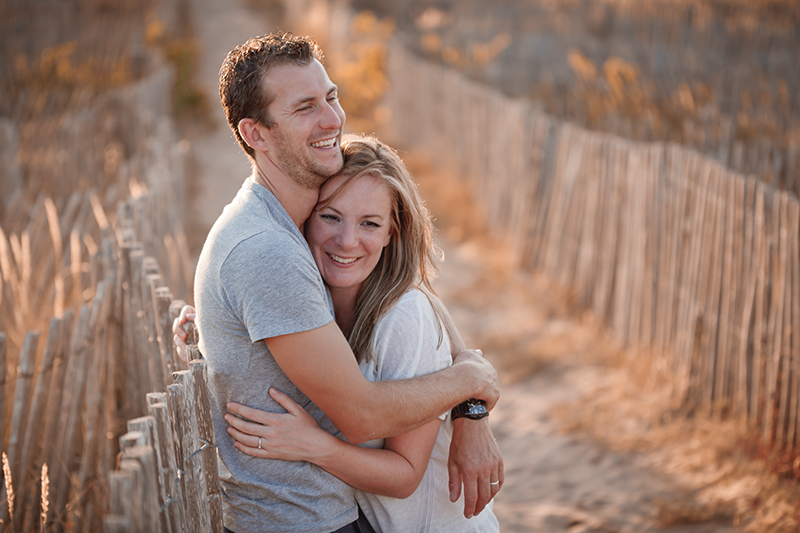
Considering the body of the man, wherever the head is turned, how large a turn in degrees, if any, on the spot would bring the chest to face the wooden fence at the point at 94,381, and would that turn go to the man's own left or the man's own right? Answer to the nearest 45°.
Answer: approximately 135° to the man's own left

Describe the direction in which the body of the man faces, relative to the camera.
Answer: to the viewer's right

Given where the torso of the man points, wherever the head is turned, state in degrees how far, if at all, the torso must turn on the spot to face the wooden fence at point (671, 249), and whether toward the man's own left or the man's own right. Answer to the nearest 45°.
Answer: approximately 45° to the man's own left
